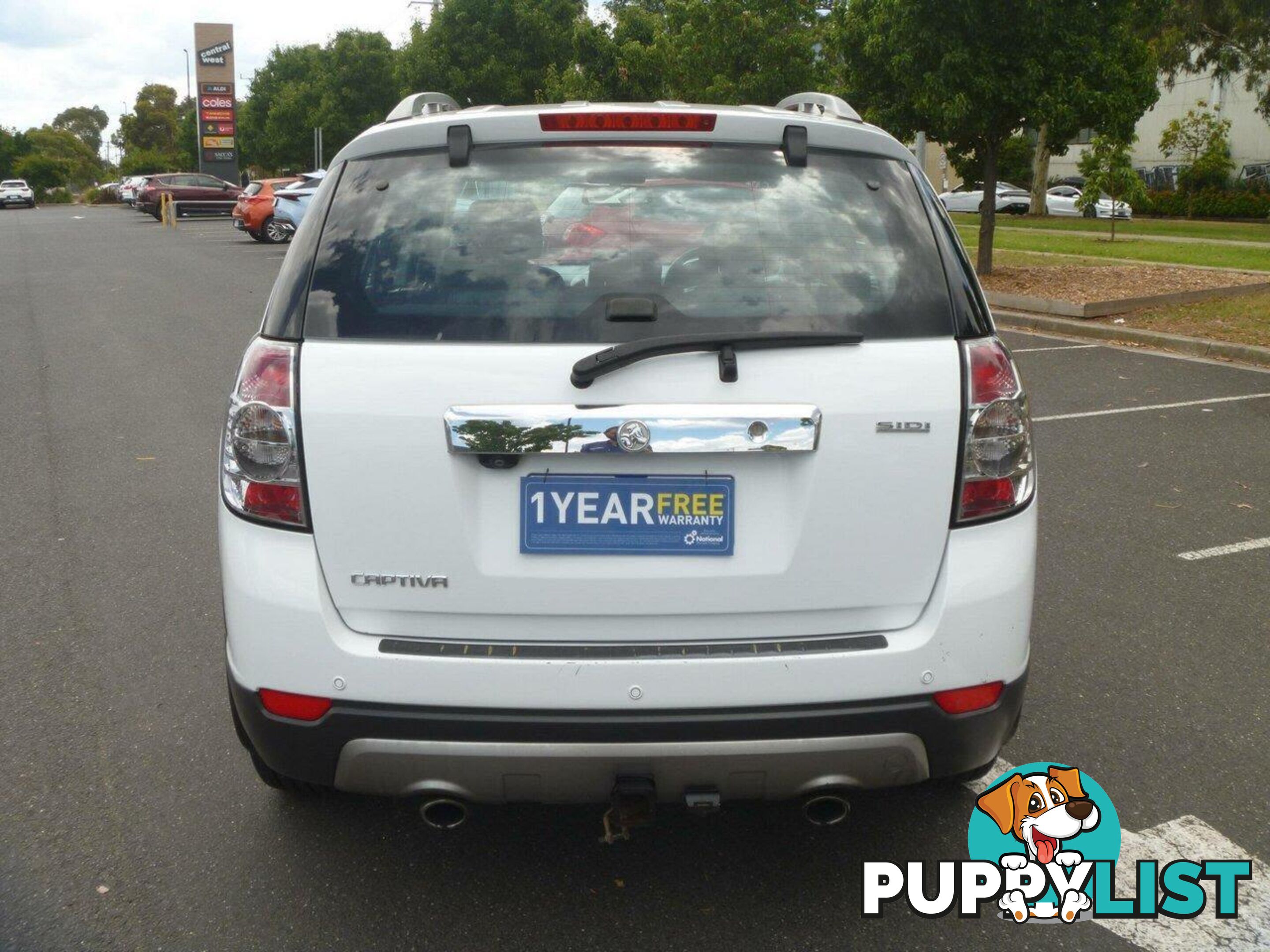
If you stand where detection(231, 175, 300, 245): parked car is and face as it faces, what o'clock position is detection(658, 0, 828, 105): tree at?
The tree is roughly at 1 o'clock from the parked car.

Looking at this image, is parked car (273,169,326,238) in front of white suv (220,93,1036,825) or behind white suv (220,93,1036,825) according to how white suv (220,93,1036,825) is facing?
in front

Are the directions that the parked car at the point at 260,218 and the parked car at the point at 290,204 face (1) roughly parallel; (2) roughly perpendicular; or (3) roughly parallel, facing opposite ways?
roughly parallel

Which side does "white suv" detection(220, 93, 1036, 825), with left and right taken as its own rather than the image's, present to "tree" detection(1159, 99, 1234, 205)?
front

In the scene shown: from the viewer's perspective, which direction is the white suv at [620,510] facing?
away from the camera

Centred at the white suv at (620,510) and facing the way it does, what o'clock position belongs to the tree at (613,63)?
The tree is roughly at 12 o'clock from the white suv.

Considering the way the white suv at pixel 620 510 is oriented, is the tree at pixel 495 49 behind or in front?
in front
